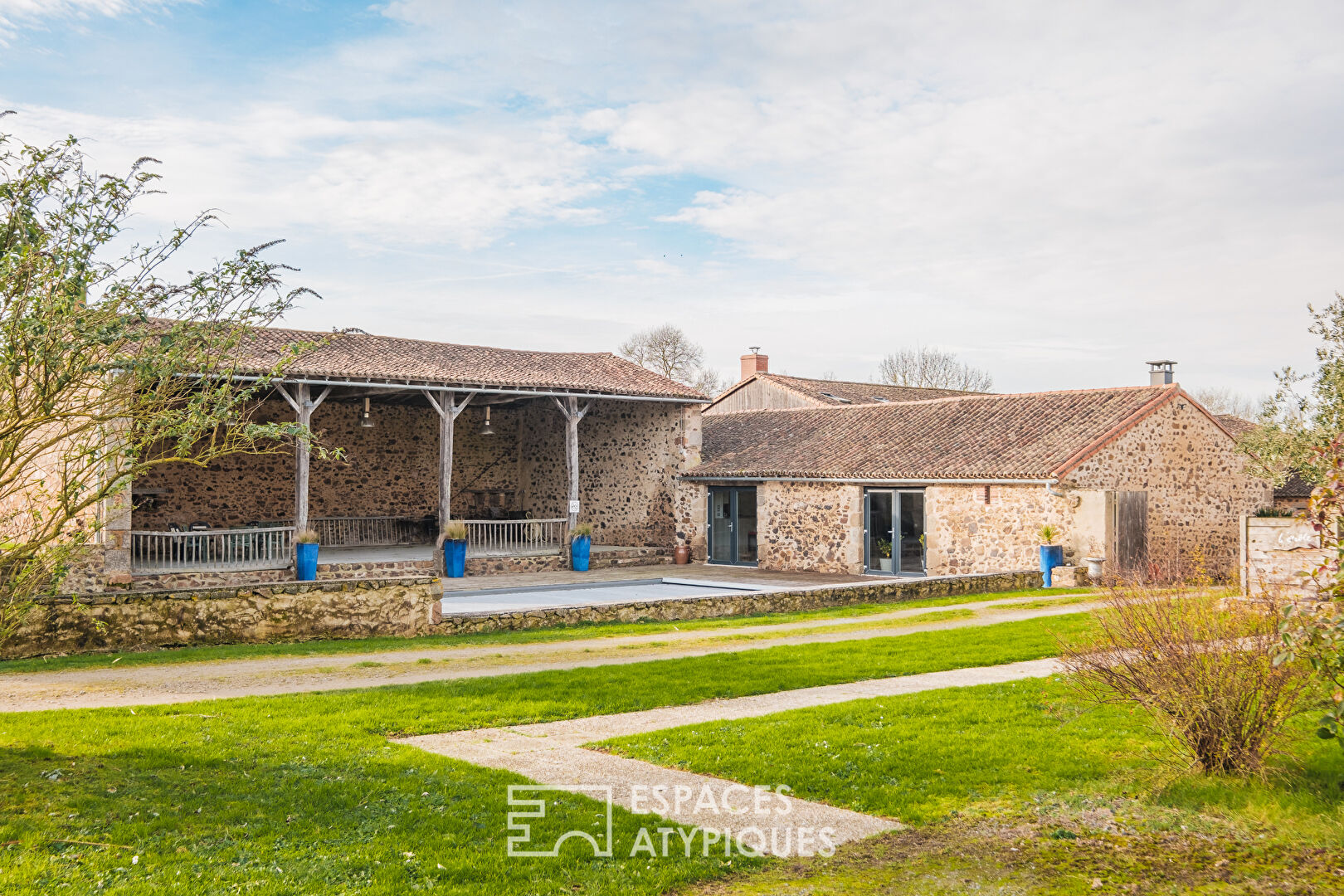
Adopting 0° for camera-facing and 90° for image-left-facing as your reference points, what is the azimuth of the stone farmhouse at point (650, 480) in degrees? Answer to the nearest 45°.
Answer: approximately 0°

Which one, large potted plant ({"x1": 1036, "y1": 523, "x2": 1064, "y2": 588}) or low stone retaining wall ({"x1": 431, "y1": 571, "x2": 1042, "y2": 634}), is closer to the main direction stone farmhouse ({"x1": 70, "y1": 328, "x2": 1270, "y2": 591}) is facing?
the low stone retaining wall

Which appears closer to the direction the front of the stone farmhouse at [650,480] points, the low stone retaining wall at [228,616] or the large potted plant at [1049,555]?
the low stone retaining wall

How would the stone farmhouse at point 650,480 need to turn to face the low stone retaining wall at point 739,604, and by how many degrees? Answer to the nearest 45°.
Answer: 0° — it already faces it

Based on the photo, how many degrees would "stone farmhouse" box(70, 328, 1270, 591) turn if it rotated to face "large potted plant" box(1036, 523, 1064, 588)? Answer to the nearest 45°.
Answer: approximately 45° to its left
